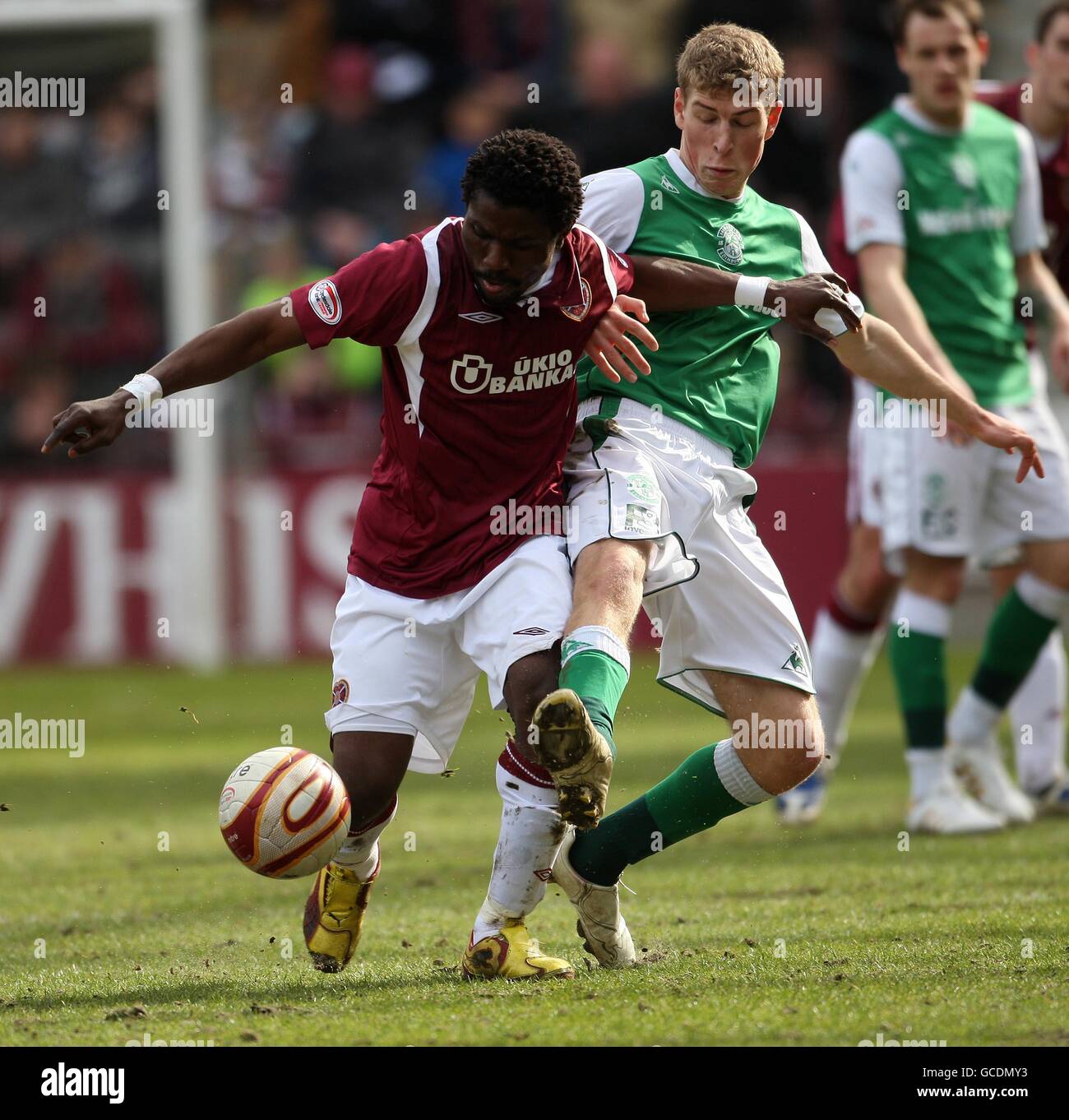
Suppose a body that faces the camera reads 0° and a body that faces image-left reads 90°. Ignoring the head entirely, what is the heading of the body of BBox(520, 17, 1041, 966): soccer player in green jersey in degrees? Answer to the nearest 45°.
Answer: approximately 0°

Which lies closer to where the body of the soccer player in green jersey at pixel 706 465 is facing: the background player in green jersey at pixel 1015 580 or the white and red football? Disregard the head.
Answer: the white and red football
